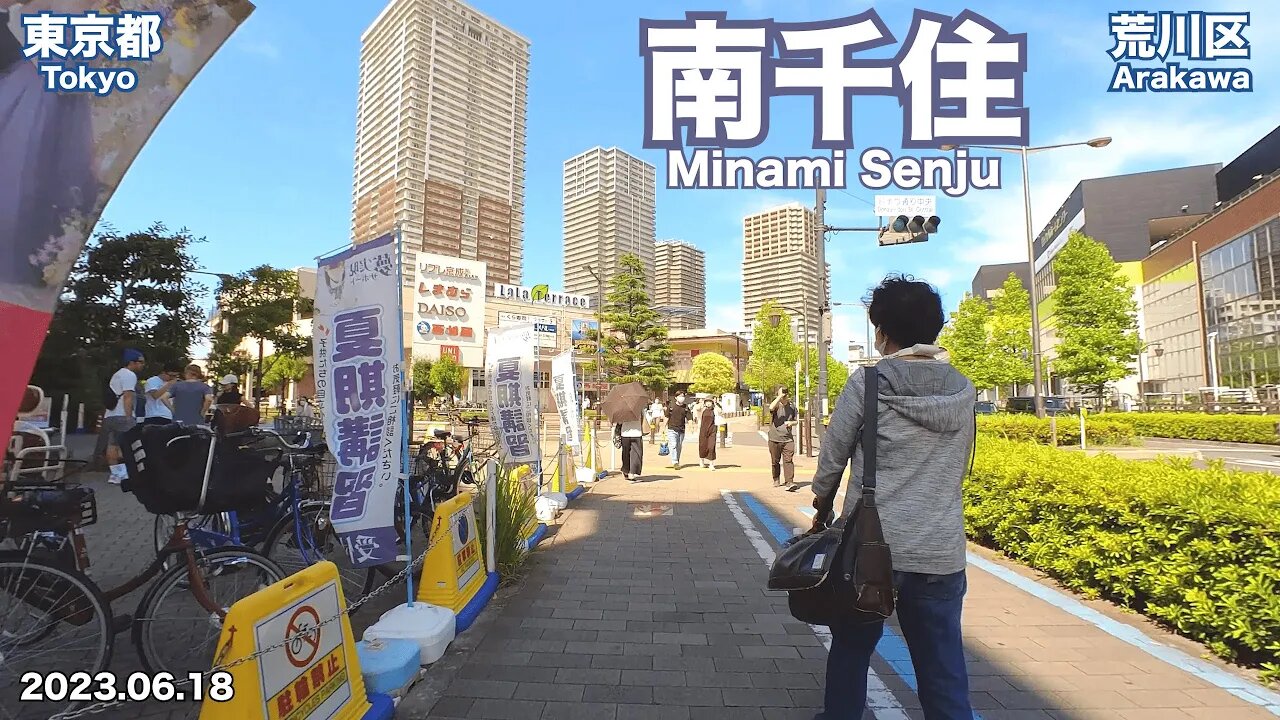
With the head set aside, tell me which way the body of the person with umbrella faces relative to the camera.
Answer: away from the camera

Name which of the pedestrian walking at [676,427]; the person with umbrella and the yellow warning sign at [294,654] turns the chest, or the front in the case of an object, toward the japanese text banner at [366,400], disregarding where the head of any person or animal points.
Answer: the pedestrian walking

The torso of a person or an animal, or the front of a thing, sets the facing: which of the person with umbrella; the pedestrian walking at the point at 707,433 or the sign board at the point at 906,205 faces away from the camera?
the person with umbrella

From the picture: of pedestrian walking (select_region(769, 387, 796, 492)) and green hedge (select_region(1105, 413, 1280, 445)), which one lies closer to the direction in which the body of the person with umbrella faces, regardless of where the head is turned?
the green hedge

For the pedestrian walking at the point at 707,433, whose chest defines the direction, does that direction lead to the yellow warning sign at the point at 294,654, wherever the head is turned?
yes

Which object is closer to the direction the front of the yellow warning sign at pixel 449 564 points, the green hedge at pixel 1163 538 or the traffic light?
the green hedge

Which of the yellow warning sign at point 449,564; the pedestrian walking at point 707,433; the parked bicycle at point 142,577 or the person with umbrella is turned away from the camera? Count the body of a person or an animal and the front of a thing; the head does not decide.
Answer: the person with umbrella

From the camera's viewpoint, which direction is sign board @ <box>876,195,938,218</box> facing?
toward the camera

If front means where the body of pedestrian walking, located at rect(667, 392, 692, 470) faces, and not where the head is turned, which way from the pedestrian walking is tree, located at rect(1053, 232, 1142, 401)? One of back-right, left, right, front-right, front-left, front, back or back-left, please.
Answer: back-left

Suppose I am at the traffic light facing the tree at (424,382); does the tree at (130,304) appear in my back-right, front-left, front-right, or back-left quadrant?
front-left

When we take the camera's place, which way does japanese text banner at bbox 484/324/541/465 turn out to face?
facing the viewer

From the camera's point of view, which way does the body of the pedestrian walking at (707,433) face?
toward the camera

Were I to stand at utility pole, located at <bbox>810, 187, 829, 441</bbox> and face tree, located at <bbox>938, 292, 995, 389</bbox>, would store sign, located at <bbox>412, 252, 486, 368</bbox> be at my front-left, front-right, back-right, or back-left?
front-left

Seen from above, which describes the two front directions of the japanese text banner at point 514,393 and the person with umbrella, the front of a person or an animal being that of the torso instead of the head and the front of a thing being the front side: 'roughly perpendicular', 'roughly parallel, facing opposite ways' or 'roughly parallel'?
roughly parallel, facing opposite ways
